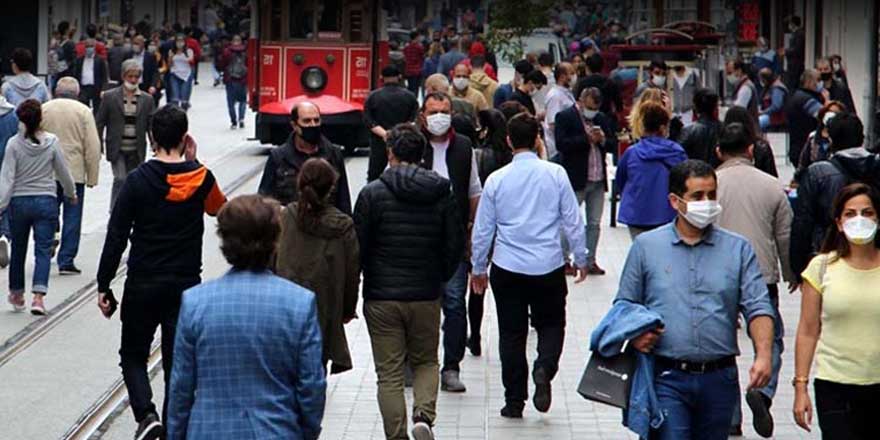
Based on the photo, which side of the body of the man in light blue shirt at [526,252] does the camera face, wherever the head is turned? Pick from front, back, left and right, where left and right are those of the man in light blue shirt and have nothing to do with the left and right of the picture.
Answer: back

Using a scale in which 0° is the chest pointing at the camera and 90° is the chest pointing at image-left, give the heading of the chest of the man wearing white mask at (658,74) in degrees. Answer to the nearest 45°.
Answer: approximately 0°

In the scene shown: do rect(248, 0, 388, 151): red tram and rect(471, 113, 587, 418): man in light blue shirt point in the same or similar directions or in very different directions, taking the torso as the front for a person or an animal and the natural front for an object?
very different directions

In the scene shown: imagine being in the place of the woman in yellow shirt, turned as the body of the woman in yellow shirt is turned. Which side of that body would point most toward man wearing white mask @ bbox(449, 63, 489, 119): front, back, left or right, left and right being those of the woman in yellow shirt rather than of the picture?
back

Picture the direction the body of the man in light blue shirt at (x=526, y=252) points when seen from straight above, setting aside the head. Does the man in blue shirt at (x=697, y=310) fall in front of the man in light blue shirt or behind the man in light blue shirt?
behind

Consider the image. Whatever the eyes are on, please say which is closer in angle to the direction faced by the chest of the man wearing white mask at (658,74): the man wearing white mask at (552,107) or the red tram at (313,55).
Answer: the man wearing white mask

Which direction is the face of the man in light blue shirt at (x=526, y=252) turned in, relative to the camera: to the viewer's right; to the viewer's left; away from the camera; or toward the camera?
away from the camera

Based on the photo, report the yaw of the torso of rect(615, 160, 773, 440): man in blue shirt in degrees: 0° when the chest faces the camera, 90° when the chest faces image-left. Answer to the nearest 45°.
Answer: approximately 0°

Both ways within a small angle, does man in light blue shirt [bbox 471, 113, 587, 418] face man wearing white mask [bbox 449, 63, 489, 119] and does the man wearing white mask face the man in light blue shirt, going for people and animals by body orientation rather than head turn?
yes
